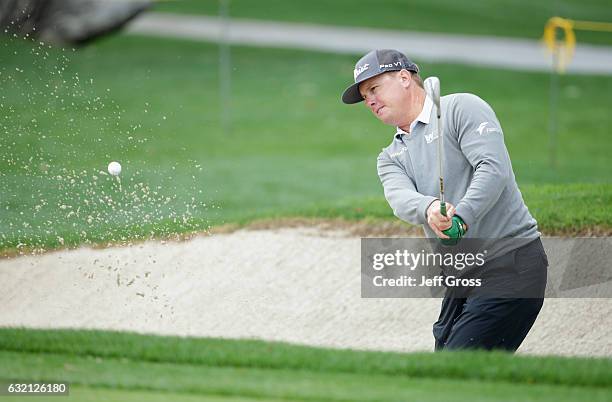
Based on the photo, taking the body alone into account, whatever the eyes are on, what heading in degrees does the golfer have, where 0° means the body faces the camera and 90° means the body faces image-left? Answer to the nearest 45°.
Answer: approximately 45°
